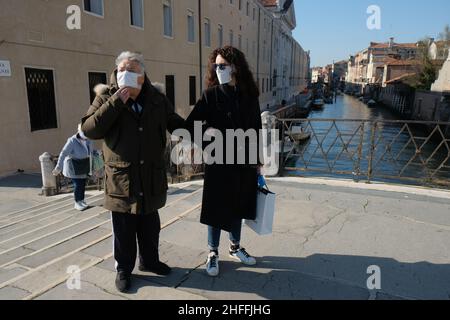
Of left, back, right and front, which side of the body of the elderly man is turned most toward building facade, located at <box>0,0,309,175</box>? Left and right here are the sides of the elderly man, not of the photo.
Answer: back

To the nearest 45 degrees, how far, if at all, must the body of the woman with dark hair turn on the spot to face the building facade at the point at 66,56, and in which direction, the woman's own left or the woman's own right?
approximately 135° to the woman's own right

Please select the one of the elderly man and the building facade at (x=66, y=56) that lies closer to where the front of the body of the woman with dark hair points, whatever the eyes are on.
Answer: the elderly man

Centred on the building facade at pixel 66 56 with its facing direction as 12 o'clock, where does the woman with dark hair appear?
The woman with dark hair is roughly at 1 o'clock from the building facade.

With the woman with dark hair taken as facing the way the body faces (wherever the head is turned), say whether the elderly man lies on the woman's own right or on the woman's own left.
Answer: on the woman's own right

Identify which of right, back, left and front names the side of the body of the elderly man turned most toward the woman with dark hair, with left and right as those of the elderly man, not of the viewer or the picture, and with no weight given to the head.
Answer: left

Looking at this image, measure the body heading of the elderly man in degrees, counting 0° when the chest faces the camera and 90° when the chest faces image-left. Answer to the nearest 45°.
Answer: approximately 0°

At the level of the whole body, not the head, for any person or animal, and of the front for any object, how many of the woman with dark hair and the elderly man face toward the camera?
2
